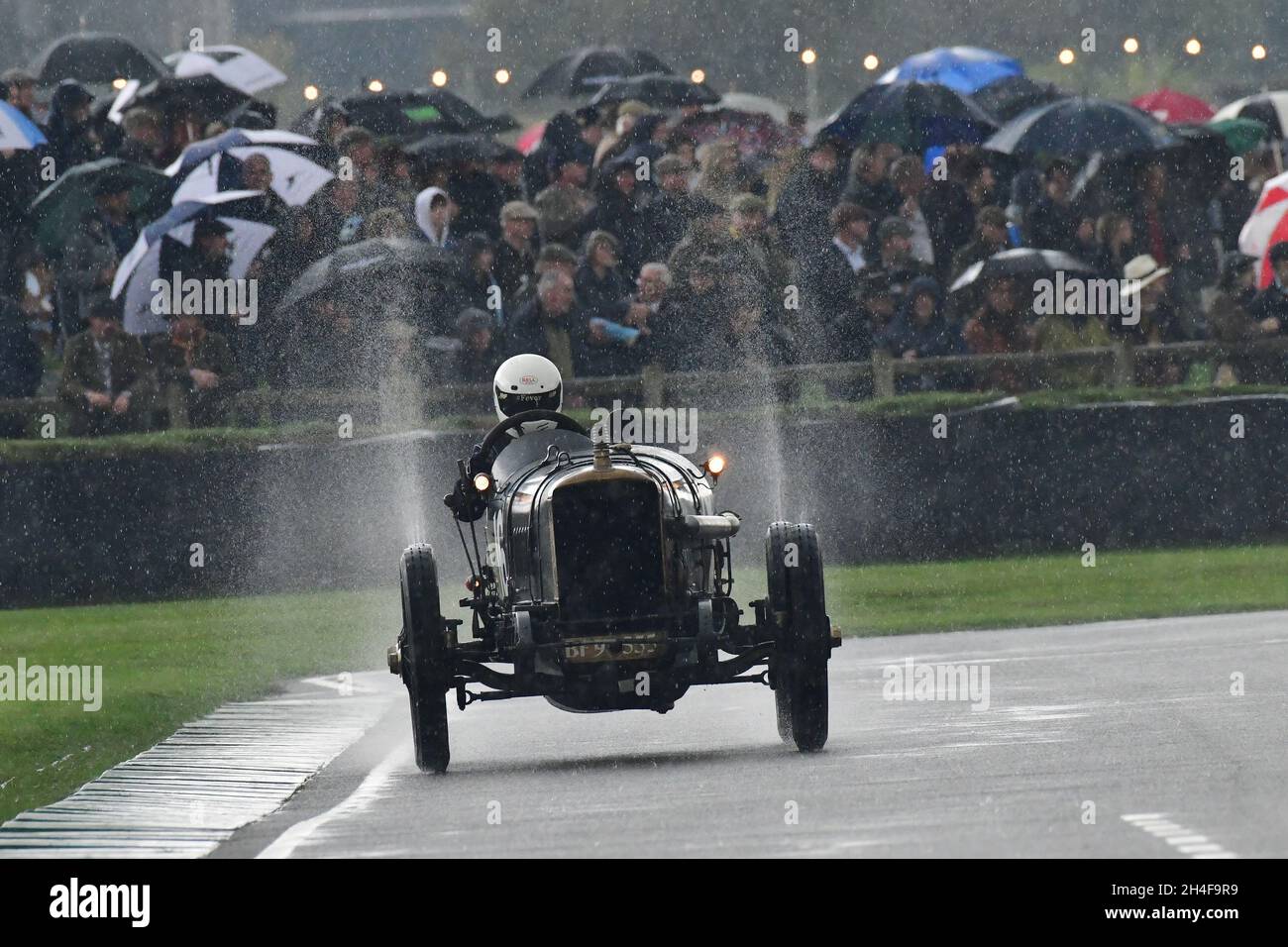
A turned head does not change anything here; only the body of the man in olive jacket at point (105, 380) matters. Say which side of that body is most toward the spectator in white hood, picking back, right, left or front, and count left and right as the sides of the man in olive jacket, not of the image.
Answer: left

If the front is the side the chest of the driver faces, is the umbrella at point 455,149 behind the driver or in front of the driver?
behind

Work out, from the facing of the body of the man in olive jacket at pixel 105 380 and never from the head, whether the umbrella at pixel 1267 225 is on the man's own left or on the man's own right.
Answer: on the man's own left

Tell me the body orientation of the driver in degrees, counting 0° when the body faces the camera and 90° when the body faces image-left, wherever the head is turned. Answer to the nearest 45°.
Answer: approximately 0°

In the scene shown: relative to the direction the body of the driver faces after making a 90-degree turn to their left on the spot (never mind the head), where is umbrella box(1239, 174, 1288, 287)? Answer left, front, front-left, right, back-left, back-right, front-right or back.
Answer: front-left
